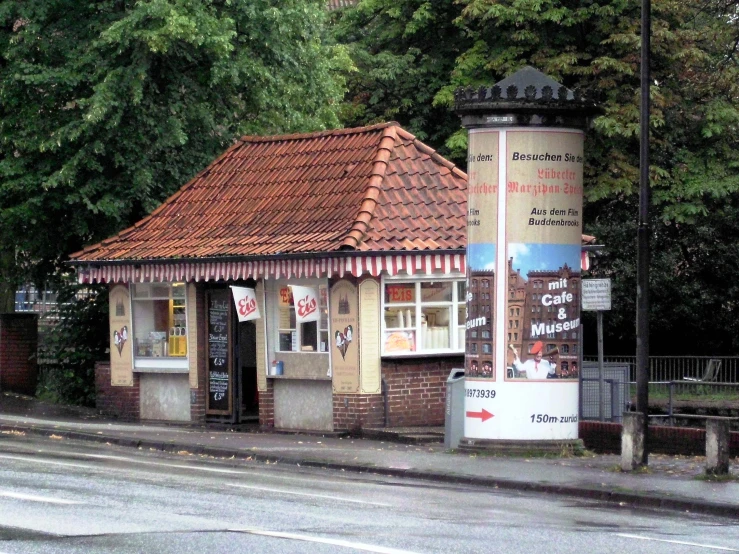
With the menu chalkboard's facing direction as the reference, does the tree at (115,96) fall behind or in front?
behind

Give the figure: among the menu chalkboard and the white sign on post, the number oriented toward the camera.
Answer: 2

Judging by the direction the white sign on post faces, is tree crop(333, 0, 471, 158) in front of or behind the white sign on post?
behind

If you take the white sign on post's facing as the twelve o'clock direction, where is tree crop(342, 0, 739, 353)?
The tree is roughly at 6 o'clock from the white sign on post.

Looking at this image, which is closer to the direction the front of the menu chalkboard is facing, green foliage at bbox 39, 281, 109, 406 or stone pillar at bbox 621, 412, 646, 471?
the stone pillar

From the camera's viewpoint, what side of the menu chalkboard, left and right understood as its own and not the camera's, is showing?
front

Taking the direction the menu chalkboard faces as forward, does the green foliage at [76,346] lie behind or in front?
behind

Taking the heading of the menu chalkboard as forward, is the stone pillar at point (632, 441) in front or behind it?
in front

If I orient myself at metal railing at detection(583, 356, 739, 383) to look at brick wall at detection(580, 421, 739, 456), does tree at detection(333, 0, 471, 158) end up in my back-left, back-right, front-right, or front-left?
back-right

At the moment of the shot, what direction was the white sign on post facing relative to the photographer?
facing the viewer

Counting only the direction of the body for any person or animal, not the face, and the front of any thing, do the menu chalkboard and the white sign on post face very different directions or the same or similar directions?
same or similar directions
